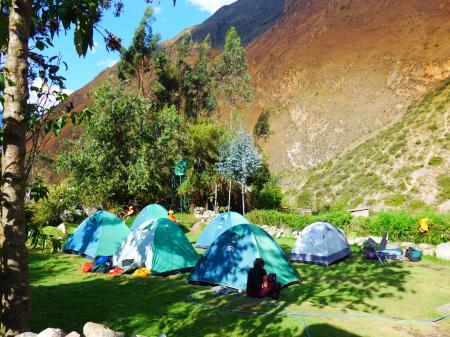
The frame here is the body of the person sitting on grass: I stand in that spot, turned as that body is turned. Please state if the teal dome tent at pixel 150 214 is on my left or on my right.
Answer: on my left

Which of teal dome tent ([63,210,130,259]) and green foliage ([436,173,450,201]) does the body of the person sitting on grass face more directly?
the green foliage

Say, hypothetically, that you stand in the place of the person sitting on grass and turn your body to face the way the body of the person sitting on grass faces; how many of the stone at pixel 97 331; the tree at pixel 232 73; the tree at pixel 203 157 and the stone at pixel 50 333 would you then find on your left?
2
